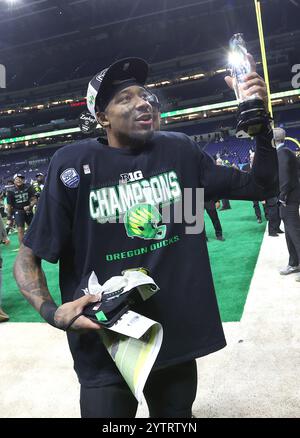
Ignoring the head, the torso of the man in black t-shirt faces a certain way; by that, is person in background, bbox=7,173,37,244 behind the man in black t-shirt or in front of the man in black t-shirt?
behind

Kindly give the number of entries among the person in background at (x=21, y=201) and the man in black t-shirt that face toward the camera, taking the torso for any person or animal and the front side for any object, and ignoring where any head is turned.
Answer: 2

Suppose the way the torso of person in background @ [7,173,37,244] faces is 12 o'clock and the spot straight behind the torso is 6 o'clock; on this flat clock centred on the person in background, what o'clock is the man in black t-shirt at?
The man in black t-shirt is roughly at 12 o'clock from the person in background.

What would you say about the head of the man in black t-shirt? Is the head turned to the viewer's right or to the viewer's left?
to the viewer's right

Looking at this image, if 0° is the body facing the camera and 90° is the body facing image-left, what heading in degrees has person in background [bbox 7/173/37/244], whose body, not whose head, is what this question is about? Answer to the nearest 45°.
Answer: approximately 0°

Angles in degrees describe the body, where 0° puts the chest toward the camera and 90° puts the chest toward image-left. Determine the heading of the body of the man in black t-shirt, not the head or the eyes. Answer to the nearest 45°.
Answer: approximately 0°
